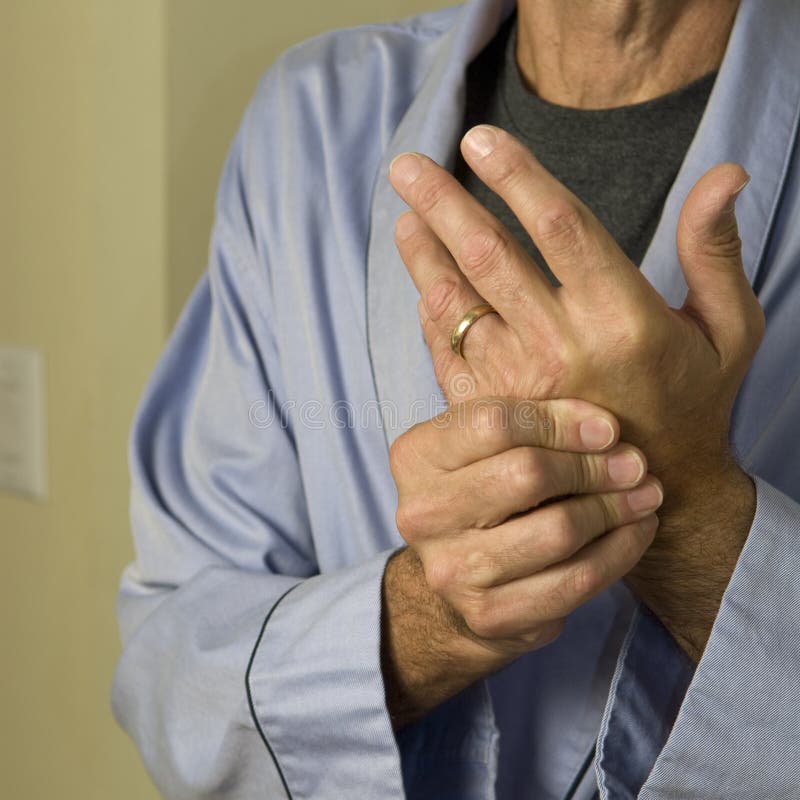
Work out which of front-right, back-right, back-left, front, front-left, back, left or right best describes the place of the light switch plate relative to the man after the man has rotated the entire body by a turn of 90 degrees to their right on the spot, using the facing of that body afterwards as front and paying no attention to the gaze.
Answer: front-right

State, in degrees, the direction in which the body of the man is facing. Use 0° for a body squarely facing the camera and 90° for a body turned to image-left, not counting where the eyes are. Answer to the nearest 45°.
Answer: approximately 0°
